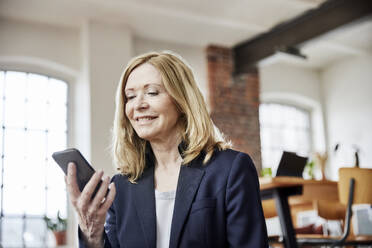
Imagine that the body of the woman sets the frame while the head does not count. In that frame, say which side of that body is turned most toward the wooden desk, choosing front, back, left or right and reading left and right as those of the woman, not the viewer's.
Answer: back

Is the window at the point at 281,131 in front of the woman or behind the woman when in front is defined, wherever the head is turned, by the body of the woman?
behind

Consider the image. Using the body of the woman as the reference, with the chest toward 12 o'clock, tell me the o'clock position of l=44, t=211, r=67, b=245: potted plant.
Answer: The potted plant is roughly at 4 o'clock from the woman.

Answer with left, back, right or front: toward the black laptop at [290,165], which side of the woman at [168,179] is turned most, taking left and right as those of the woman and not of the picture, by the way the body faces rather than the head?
back

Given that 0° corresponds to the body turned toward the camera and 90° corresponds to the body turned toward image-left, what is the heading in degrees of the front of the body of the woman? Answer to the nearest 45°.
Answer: approximately 45°
